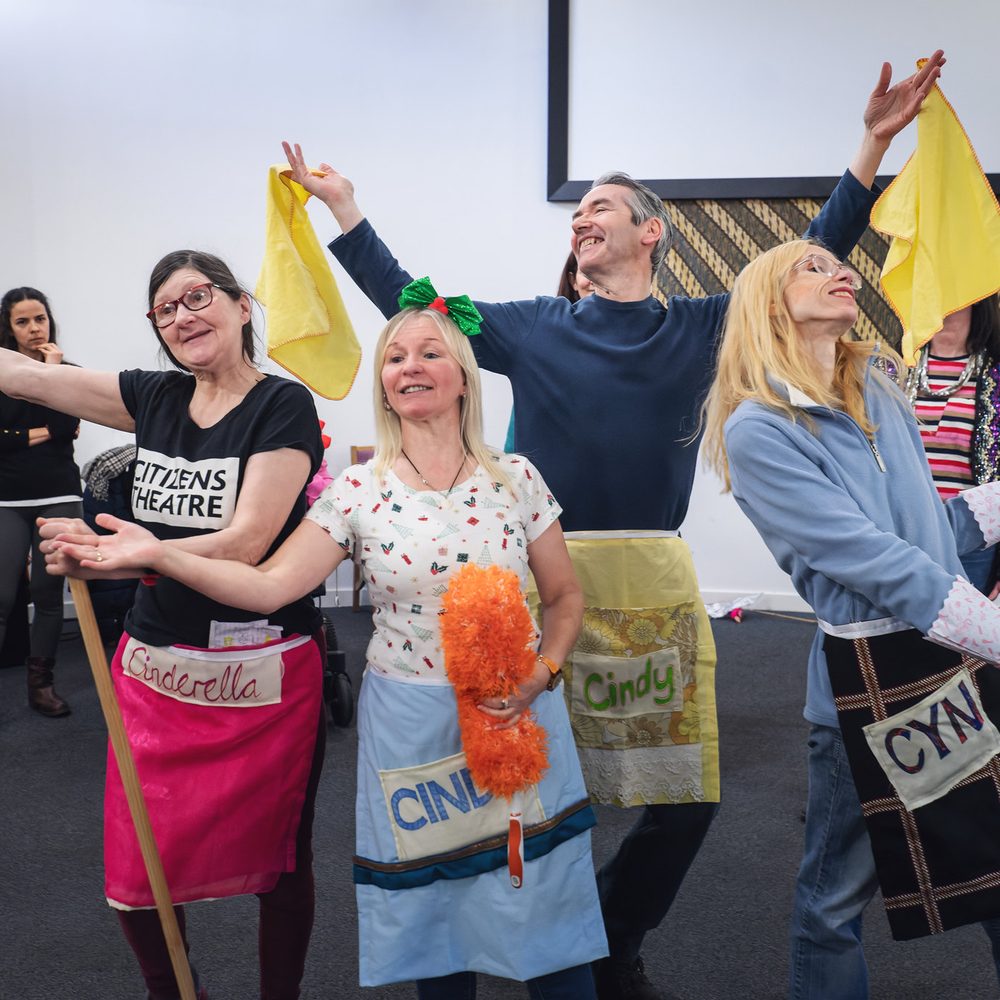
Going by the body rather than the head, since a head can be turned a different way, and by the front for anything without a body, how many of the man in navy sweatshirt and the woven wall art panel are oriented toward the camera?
2

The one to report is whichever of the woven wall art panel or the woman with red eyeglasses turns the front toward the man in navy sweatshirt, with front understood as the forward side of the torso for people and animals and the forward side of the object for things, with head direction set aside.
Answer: the woven wall art panel

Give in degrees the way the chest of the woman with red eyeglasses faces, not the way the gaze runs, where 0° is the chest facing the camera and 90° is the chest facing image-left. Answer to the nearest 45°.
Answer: approximately 45°

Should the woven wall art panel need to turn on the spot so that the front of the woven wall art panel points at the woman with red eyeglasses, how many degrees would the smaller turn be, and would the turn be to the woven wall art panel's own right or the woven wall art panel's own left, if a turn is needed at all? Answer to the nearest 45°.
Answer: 0° — it already faces them

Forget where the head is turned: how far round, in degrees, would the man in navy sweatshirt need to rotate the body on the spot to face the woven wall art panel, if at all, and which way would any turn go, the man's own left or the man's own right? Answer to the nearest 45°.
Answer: approximately 180°

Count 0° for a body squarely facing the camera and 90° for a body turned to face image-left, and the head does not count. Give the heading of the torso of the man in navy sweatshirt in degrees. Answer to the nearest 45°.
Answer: approximately 0°

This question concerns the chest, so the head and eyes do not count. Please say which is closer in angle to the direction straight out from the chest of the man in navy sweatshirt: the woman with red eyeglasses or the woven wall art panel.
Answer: the woman with red eyeglasses

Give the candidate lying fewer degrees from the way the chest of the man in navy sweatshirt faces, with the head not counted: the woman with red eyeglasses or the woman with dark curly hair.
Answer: the woman with red eyeglasses
